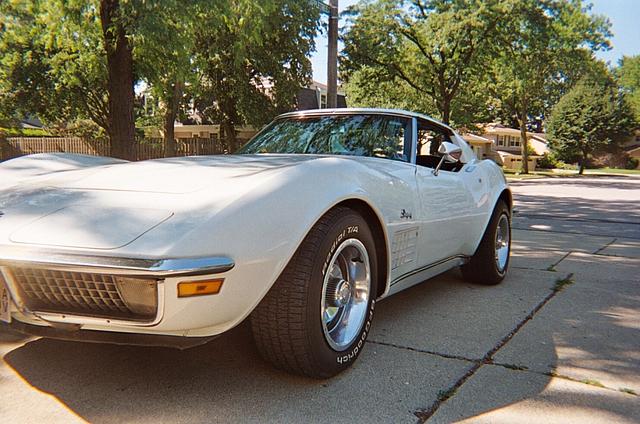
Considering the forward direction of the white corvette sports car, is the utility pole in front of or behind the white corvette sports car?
behind

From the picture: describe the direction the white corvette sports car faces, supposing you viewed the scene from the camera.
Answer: facing the viewer and to the left of the viewer

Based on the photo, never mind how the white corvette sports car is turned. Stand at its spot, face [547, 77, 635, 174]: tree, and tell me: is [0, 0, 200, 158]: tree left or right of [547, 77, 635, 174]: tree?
left

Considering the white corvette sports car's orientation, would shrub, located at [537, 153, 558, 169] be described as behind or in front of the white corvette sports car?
behind

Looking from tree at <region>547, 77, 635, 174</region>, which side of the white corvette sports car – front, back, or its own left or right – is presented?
back
